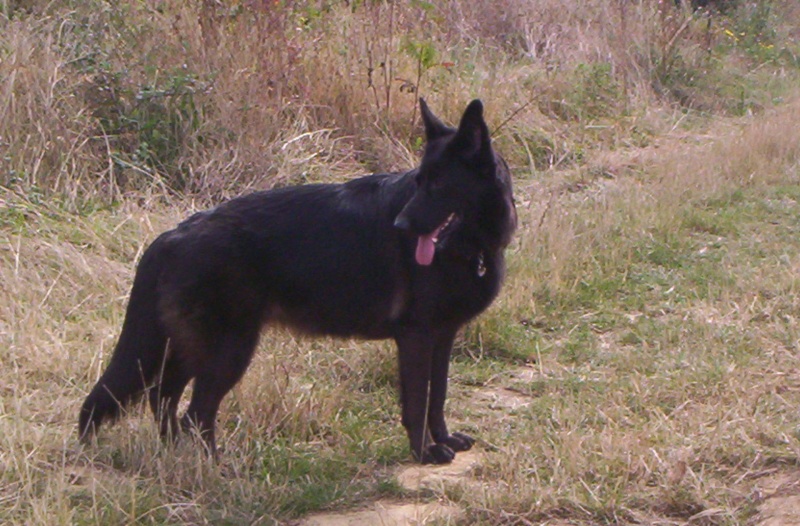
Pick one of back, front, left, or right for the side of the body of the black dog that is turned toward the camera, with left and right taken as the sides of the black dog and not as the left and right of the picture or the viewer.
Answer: right
